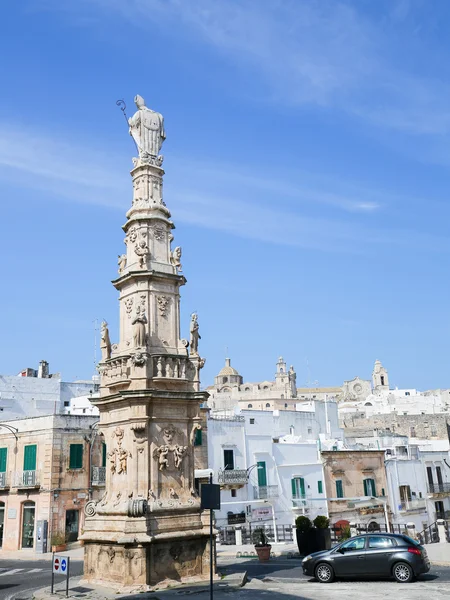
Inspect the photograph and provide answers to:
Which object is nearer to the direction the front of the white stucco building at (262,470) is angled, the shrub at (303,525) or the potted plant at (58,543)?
the shrub

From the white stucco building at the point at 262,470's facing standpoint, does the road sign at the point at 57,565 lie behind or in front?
in front

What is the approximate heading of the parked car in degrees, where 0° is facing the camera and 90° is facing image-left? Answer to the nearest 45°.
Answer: approximately 90°

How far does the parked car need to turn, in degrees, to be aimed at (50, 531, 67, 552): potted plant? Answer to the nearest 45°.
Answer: approximately 45° to its right

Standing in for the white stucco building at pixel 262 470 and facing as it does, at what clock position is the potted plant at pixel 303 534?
The potted plant is roughly at 12 o'clock from the white stucco building.

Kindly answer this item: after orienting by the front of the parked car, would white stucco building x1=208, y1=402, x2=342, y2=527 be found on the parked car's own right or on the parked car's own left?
on the parked car's own right

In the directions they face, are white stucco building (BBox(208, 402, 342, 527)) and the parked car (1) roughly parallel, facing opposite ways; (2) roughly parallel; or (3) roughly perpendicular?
roughly perpendicular

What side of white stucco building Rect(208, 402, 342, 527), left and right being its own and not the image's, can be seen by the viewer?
front

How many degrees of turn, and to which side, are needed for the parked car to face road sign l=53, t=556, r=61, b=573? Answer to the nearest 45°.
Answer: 0° — it already faces it

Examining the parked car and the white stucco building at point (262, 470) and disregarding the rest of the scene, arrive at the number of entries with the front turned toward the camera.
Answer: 1

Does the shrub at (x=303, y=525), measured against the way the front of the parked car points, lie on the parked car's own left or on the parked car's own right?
on the parked car's own right

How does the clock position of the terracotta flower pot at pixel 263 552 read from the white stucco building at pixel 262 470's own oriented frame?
The terracotta flower pot is roughly at 12 o'clock from the white stucco building.
